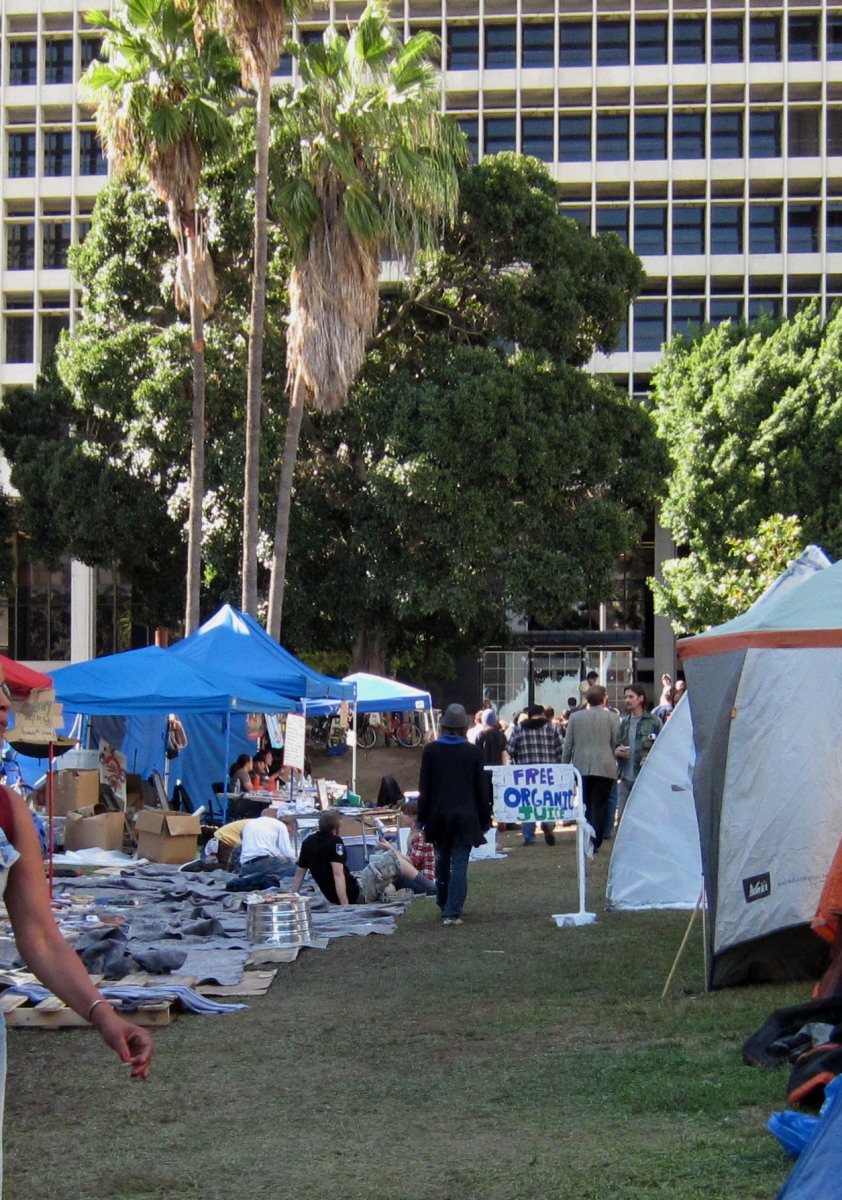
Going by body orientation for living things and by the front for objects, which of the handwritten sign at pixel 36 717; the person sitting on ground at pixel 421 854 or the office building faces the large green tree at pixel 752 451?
the office building

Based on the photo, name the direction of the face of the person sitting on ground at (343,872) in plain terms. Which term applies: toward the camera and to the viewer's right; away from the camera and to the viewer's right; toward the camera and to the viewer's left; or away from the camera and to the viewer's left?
away from the camera and to the viewer's right

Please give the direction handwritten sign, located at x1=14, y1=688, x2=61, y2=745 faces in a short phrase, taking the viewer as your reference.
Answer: facing the viewer

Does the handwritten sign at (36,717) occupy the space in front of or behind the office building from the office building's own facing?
in front

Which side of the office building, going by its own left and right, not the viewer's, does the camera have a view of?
front

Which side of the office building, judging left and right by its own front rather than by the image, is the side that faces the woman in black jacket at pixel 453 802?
front

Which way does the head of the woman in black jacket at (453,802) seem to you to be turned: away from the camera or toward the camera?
away from the camera

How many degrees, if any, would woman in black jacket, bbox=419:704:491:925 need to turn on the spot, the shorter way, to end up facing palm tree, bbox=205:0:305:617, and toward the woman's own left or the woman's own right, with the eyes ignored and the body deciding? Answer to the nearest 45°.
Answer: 0° — they already face it

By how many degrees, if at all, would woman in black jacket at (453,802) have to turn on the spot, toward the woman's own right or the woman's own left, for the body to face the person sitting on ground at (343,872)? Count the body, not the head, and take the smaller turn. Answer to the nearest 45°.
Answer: approximately 45° to the woman's own left

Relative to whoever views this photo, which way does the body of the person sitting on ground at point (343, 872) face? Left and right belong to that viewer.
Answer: facing away from the viewer and to the right of the viewer

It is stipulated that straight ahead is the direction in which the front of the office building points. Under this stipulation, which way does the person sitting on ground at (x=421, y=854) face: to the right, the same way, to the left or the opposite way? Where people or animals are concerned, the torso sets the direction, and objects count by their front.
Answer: to the right

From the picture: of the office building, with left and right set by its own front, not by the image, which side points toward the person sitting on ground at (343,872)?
front

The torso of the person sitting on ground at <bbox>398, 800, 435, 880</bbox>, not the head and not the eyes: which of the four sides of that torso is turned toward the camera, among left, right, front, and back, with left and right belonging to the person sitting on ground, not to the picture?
left

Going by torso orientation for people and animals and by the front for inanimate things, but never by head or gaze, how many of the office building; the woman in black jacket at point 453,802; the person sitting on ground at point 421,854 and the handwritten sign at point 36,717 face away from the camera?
1

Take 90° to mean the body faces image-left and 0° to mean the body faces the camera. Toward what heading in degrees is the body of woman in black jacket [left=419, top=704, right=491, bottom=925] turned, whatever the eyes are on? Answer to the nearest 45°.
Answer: approximately 180°

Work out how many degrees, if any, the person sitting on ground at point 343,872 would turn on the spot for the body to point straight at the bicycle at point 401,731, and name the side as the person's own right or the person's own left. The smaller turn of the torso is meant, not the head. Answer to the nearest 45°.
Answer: approximately 45° to the person's own left
